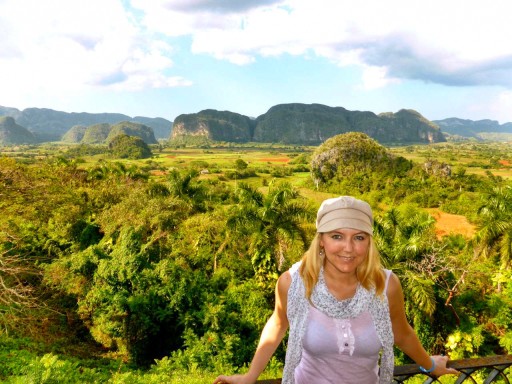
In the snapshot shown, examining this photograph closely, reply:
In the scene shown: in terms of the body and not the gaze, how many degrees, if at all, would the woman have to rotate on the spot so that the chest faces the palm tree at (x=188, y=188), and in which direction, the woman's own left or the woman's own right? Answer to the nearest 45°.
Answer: approximately 135° to the woman's own right

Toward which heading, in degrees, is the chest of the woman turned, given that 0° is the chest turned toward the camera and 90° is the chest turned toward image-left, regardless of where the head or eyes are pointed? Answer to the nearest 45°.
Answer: approximately 0°

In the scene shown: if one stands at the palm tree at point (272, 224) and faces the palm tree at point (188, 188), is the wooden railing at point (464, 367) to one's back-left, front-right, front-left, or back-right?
back-left

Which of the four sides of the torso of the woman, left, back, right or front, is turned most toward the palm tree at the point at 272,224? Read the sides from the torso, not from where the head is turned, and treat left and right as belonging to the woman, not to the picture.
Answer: back

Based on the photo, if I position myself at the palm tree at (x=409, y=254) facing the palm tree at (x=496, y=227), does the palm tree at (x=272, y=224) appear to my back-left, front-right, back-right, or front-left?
back-left

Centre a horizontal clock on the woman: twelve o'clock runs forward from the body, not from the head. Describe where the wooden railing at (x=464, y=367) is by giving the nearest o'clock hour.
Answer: The wooden railing is roughly at 8 o'clock from the woman.
